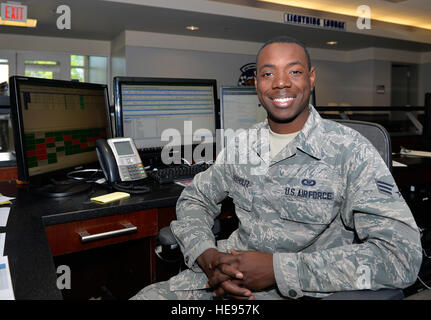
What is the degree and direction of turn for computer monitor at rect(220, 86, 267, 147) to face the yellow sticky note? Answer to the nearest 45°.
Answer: approximately 45° to its right

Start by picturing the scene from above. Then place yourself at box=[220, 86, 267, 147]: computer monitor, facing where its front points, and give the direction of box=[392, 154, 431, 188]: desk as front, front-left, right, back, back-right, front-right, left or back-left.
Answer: left

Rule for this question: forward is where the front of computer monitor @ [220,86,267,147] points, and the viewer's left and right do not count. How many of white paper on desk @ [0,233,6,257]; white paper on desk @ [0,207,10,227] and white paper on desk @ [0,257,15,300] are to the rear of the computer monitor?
0

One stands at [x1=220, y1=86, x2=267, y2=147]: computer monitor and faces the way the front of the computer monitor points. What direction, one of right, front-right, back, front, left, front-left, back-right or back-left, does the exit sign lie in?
back-right

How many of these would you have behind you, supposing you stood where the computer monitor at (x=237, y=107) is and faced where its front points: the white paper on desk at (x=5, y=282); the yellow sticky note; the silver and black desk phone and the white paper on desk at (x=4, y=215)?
0

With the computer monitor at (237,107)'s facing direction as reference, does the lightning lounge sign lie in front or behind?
behind

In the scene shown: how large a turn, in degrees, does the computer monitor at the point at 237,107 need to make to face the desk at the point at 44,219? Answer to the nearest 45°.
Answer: approximately 45° to its right

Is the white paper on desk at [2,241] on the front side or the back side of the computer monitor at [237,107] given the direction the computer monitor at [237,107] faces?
on the front side

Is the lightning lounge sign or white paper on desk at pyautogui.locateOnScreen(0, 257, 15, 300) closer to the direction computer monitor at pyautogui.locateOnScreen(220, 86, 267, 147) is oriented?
the white paper on desk

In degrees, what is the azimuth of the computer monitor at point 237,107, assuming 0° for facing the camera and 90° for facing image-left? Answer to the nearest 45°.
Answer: approximately 0°

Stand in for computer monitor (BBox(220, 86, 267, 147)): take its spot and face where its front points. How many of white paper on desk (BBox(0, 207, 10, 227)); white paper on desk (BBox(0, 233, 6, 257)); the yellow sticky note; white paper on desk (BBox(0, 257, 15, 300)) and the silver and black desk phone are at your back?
0

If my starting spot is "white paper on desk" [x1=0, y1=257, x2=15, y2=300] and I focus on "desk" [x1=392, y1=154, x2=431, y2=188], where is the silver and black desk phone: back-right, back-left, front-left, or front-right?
front-left
